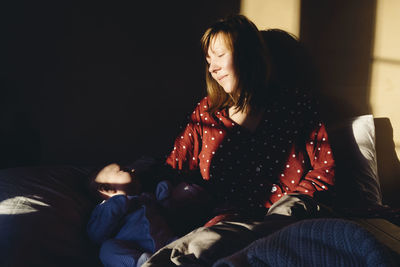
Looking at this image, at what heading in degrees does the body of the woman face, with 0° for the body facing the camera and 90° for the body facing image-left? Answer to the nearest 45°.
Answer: approximately 45°
